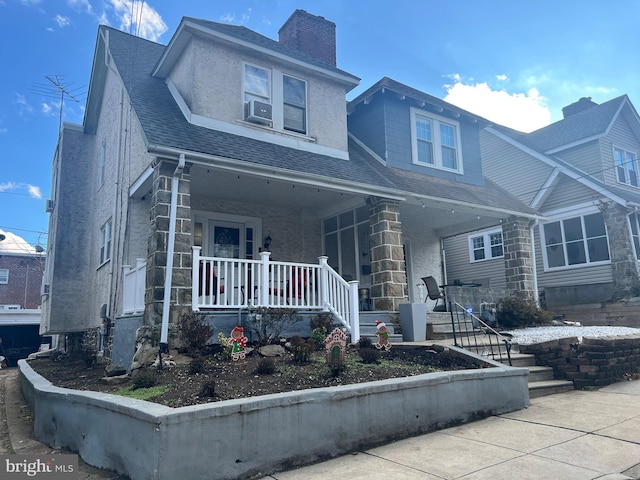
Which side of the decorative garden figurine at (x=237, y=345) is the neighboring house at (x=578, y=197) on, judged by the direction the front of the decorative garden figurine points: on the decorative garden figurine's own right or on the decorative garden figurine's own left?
on the decorative garden figurine's own left

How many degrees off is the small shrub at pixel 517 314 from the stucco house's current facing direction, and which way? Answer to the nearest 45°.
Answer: approximately 45° to its left

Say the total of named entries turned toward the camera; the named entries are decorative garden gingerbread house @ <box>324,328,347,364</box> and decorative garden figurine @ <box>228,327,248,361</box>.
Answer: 2

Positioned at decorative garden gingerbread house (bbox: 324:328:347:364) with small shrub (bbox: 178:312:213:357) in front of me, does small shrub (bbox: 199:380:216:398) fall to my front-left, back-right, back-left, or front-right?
front-left

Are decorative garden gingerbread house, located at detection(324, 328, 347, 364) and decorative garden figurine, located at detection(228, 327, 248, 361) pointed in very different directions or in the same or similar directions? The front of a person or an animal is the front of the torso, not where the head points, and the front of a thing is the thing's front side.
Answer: same or similar directions

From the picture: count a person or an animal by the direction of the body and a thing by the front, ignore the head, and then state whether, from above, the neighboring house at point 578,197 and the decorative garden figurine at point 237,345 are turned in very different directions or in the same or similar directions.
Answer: same or similar directions

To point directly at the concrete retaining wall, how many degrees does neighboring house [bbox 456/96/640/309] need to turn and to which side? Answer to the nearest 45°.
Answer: approximately 45° to its right

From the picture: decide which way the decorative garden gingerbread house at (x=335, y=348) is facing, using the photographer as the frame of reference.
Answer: facing the viewer

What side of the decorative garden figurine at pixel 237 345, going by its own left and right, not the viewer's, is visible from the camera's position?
front

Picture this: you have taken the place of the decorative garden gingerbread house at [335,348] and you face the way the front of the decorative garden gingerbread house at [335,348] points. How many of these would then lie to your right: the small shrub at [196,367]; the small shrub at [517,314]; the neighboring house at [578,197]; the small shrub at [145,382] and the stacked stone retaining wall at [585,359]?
2
